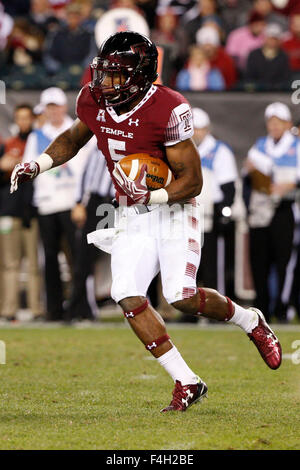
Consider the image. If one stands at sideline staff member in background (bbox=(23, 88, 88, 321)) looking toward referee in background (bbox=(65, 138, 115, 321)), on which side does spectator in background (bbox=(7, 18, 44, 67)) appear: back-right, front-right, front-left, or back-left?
back-left

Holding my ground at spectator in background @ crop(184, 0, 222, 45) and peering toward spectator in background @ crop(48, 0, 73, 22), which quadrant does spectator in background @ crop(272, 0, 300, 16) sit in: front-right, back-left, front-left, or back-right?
back-right

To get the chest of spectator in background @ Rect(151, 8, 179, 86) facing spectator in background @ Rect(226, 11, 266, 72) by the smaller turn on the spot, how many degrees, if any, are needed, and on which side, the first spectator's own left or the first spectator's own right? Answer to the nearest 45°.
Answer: approximately 90° to the first spectator's own left

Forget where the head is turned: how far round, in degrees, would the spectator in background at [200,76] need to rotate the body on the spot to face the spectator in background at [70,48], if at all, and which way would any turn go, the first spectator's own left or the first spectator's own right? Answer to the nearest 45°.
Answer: approximately 135° to the first spectator's own right

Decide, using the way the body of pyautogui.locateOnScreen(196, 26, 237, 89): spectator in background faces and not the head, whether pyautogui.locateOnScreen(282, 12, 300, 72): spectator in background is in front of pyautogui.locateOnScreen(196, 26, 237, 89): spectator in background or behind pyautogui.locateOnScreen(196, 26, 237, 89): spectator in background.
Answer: behind

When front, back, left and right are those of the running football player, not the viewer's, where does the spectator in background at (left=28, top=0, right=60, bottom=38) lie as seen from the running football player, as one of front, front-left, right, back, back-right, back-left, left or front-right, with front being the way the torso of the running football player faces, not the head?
back-right

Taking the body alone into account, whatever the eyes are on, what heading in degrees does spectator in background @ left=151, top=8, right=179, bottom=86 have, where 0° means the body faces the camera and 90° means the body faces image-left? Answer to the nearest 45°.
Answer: approximately 0°
